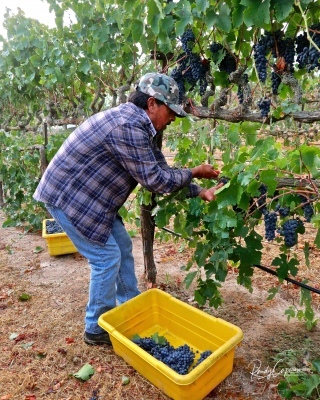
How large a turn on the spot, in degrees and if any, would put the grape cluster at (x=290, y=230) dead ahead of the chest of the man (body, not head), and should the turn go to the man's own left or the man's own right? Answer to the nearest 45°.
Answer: approximately 45° to the man's own right

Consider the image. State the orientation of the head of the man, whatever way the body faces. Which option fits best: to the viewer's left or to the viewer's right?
to the viewer's right

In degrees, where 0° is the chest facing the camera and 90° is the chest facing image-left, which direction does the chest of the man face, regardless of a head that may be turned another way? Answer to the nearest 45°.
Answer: approximately 270°
